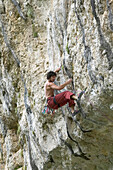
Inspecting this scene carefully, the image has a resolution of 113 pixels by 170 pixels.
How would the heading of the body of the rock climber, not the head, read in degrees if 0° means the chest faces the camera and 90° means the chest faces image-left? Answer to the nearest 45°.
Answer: approximately 270°
